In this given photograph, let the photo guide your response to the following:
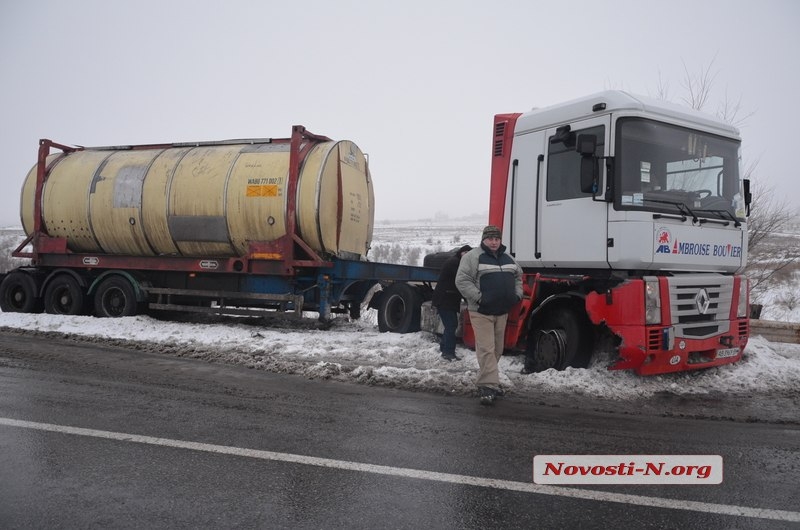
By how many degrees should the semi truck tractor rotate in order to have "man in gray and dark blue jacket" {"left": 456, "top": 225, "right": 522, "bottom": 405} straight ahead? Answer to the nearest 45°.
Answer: approximately 90° to its right

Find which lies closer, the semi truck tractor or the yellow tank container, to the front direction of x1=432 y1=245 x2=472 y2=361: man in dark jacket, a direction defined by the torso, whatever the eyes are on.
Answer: the semi truck tractor

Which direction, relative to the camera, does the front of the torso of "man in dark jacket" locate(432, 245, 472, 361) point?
to the viewer's right

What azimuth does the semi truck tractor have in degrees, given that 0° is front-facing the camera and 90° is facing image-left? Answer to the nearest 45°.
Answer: approximately 315°

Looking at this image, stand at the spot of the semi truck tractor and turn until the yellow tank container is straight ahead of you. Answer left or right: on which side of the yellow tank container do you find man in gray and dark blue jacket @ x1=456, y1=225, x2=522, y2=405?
left
